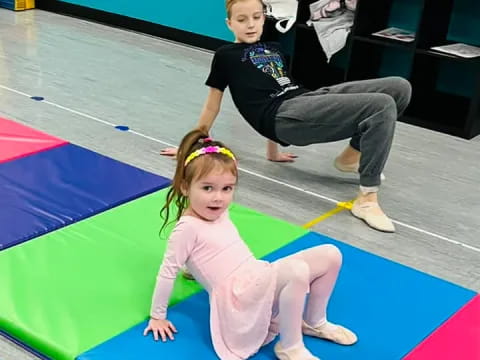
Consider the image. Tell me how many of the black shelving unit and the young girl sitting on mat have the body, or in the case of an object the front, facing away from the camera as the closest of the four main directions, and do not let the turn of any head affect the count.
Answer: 0

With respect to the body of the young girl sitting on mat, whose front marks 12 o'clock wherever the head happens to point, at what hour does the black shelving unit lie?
The black shelving unit is roughly at 8 o'clock from the young girl sitting on mat.

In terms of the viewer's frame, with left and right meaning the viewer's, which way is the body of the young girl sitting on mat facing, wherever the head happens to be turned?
facing the viewer and to the right of the viewer

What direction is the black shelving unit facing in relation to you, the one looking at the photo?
facing the viewer and to the left of the viewer

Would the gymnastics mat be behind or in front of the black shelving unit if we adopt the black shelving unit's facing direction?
in front
